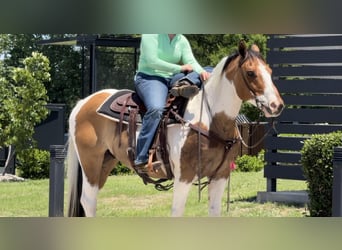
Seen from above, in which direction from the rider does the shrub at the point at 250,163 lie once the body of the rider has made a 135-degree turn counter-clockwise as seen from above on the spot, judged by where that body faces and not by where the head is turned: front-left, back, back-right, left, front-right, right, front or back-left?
front-right

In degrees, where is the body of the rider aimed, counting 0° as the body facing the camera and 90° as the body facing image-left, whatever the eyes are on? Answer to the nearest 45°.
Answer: approximately 315°

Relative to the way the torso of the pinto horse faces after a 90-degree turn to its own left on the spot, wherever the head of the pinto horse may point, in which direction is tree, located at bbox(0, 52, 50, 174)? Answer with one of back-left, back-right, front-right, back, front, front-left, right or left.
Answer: left

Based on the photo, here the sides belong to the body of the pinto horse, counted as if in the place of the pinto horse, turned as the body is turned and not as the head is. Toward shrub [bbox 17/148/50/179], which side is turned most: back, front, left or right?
back

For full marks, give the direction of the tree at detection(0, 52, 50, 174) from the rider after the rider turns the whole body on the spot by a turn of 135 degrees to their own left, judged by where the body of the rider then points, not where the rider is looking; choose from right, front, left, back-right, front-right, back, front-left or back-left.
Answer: front-left

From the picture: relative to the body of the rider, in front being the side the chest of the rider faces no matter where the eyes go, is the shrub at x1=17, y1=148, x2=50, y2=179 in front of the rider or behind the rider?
behind

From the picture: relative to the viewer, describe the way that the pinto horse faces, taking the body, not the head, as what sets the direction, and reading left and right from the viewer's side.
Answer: facing the viewer and to the right of the viewer
